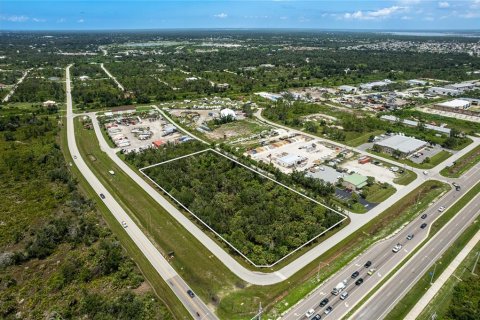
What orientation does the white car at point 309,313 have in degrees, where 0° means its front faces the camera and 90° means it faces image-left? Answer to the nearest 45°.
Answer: approximately 45°

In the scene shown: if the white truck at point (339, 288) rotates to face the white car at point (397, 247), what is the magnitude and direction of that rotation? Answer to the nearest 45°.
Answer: approximately 180°

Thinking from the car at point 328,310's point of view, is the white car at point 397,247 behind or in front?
behind

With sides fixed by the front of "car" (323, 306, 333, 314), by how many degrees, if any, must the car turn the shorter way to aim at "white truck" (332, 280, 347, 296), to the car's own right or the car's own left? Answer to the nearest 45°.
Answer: approximately 135° to the car's own right

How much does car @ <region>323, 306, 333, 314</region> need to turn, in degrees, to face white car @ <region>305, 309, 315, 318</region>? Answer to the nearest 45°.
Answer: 0° — it already faces it

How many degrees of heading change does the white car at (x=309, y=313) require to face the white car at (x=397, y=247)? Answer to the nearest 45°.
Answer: approximately 180°

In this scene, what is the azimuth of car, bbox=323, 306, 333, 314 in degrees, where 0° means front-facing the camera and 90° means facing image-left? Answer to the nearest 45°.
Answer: approximately 45°

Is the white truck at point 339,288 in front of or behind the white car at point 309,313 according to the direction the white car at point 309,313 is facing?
behind

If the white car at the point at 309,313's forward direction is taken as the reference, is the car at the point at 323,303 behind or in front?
behind
